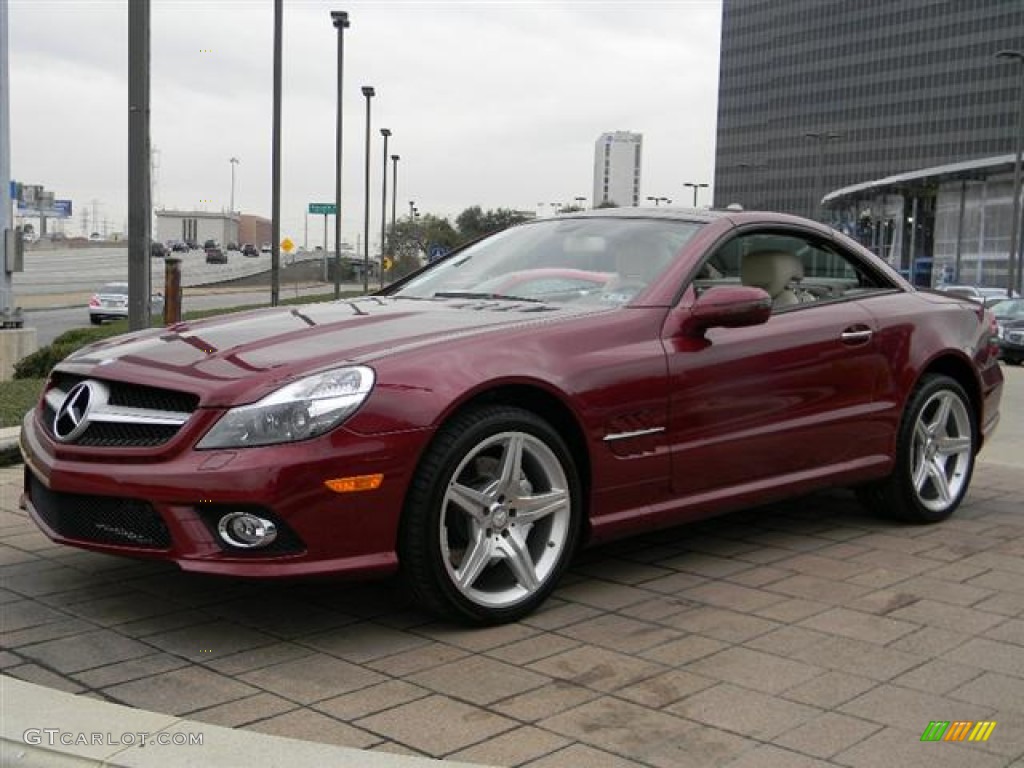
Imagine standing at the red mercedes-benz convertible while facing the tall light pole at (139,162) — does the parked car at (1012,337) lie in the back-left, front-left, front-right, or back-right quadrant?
front-right

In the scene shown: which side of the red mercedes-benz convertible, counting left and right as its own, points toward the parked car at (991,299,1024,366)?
back

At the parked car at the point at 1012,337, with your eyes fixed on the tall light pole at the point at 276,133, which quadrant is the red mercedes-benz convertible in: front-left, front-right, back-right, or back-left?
front-left

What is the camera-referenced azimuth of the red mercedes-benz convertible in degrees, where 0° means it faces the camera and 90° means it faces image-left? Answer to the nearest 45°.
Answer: approximately 45°

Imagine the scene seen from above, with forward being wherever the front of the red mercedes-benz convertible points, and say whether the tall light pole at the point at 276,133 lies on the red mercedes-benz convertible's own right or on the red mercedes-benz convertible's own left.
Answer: on the red mercedes-benz convertible's own right

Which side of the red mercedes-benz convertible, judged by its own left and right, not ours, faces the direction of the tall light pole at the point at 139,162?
right

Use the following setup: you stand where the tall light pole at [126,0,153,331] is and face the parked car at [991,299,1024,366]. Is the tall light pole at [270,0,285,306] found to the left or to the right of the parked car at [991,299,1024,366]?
left
